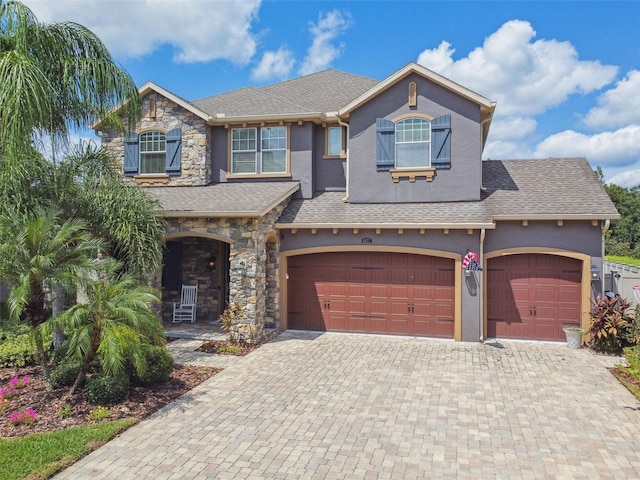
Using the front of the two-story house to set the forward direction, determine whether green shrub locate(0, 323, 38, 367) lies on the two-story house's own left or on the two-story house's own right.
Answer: on the two-story house's own right

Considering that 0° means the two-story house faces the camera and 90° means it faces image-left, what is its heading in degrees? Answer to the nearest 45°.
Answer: approximately 0°

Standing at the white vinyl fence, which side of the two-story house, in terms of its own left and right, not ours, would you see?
left

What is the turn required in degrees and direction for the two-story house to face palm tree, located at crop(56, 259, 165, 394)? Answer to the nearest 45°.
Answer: approximately 45° to its right

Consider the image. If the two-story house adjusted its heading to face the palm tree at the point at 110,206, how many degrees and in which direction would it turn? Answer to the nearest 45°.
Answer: approximately 45° to its right

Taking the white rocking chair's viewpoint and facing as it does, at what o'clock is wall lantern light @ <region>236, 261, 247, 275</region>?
The wall lantern light is roughly at 10 o'clock from the white rocking chair.

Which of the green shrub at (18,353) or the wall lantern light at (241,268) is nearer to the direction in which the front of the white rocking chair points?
the green shrub

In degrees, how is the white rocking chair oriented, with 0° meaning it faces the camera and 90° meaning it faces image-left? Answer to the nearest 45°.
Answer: approximately 45°
